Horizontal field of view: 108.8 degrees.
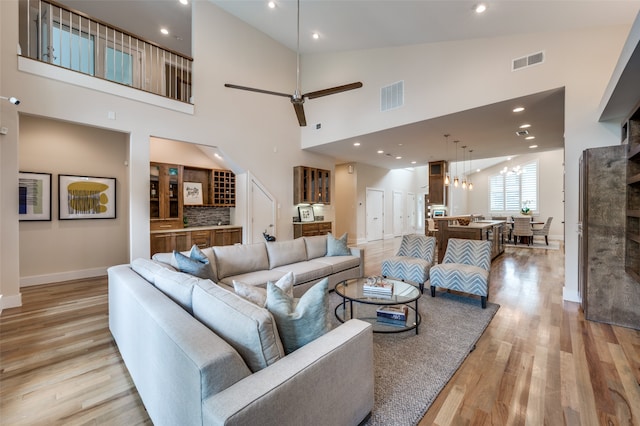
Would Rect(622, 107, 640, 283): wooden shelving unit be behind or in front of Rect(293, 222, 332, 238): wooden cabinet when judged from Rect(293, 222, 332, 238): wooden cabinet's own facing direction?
in front

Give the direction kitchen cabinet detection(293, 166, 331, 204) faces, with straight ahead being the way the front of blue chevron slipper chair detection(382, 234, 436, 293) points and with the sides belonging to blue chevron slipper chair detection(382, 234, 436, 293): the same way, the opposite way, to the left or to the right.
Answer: to the left

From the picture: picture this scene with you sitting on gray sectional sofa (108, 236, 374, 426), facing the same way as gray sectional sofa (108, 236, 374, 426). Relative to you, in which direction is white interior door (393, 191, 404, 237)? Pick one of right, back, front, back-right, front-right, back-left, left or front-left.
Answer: front

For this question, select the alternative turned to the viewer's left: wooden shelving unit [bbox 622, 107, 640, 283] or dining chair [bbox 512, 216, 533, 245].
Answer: the wooden shelving unit

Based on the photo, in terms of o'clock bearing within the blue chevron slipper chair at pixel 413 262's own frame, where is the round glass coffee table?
The round glass coffee table is roughly at 11 o'clock from the blue chevron slipper chair.

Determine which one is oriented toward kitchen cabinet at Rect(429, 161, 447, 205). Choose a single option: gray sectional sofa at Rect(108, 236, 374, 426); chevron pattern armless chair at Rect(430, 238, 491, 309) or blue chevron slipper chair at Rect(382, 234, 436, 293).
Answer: the gray sectional sofa

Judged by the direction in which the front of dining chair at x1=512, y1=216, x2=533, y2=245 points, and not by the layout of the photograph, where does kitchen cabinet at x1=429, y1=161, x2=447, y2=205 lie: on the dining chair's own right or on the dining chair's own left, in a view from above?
on the dining chair's own left

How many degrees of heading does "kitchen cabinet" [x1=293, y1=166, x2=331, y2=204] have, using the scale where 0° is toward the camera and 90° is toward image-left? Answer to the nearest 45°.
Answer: approximately 315°

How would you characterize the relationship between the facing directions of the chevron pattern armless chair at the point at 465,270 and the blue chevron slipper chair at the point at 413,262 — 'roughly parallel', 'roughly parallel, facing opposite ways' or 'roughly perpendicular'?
roughly parallel

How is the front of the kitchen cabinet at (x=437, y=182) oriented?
toward the camera

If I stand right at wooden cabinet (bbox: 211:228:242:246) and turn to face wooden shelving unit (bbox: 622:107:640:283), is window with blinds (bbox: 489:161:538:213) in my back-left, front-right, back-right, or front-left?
front-left

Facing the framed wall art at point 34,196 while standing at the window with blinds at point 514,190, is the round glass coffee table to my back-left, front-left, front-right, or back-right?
front-left

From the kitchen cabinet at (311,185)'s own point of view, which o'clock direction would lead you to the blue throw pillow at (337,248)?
The blue throw pillow is roughly at 1 o'clock from the kitchen cabinet.

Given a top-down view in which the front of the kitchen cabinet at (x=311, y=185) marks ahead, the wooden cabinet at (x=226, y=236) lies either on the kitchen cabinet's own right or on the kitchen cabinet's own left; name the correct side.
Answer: on the kitchen cabinet's own right

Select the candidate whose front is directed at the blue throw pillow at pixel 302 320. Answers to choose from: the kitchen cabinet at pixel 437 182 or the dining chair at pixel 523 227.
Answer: the kitchen cabinet
